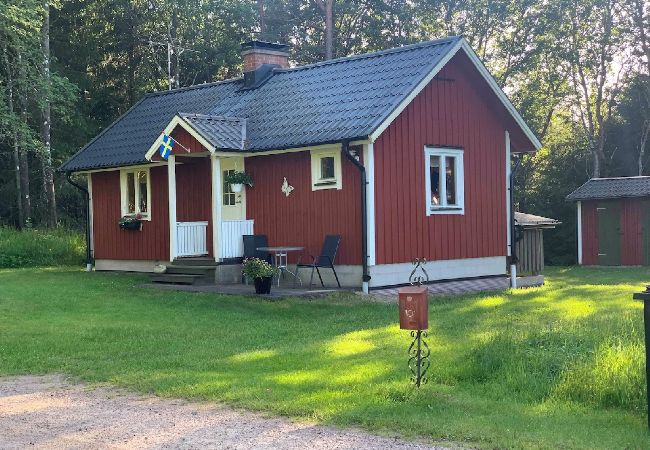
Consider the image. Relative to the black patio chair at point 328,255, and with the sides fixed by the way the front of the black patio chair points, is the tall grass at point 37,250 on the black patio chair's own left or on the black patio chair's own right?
on the black patio chair's own right

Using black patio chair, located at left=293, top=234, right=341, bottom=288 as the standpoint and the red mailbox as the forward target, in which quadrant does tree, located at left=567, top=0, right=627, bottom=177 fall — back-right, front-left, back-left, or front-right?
back-left

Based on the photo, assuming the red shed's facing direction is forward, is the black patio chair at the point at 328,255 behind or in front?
in front

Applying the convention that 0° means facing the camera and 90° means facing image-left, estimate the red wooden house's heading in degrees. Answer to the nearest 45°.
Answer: approximately 45°

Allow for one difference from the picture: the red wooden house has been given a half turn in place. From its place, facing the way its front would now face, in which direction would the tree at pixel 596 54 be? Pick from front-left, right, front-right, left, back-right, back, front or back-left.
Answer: front

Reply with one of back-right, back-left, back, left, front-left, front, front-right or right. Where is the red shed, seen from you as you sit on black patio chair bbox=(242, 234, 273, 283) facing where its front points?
left

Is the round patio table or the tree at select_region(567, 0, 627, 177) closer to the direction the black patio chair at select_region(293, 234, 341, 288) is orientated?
the round patio table

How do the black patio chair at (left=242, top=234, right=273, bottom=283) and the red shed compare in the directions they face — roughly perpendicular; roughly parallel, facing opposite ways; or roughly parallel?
roughly perpendicular

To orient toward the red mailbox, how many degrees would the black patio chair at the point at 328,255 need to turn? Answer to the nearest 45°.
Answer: approximately 45° to its left

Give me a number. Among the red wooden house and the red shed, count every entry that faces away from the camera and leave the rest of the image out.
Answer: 0

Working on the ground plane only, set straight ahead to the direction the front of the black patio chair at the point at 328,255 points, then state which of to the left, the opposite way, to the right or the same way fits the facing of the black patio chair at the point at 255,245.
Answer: to the left

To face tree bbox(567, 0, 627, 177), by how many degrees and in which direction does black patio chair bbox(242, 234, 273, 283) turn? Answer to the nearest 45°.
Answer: approximately 90° to its left

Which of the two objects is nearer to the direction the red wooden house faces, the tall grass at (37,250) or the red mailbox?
the red mailbox

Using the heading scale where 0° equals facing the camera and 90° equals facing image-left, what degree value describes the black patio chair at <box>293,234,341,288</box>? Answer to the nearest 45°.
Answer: approximately 45°
